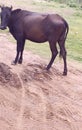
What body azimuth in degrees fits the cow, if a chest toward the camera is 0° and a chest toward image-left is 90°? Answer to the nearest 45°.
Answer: approximately 90°

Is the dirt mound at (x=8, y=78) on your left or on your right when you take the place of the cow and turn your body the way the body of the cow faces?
on your left
